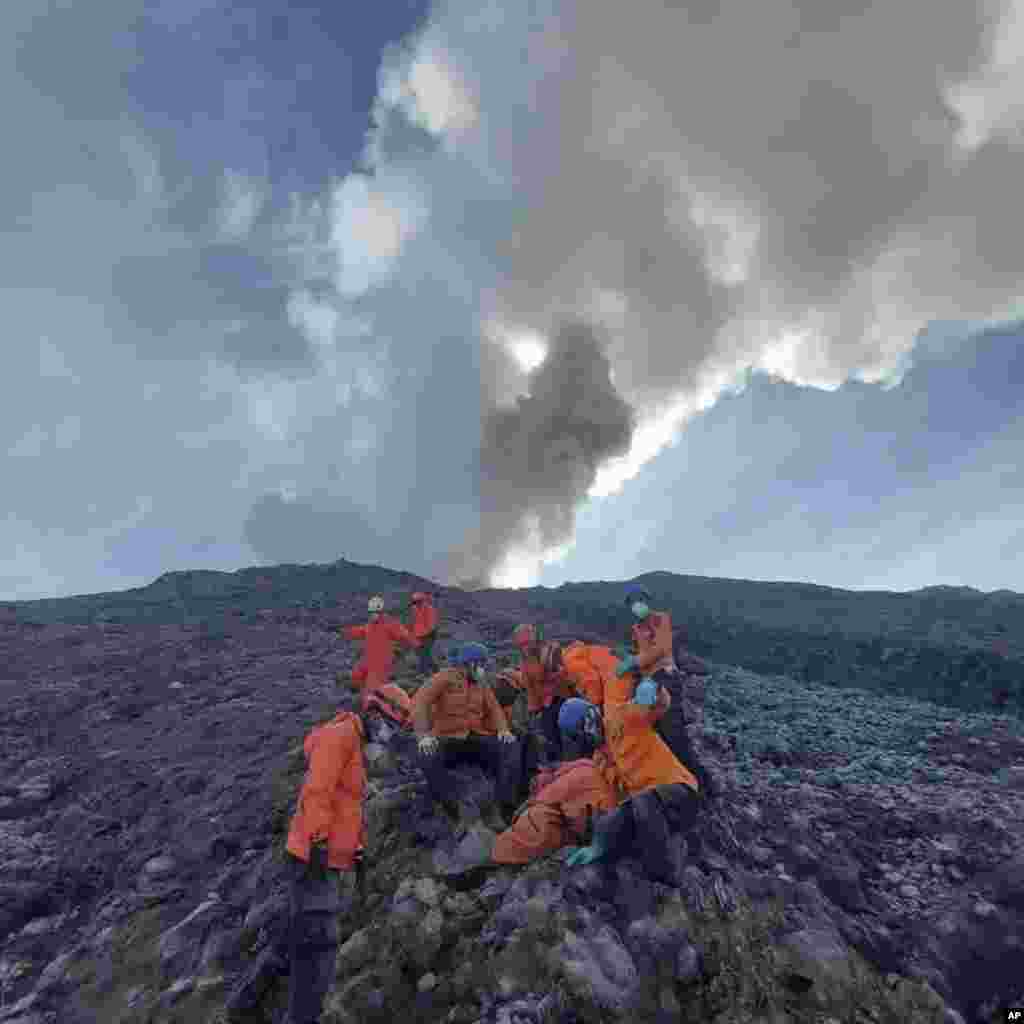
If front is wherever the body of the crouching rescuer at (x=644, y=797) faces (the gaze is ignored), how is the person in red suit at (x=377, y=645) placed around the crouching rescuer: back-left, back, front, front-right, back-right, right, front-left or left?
front-right

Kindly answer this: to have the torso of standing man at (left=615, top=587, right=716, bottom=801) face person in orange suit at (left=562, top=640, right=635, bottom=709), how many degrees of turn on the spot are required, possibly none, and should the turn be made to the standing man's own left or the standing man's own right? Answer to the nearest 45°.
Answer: approximately 45° to the standing man's own right

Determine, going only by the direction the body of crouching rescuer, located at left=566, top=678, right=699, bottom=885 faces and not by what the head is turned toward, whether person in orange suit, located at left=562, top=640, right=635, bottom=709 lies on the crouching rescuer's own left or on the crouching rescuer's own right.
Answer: on the crouching rescuer's own right

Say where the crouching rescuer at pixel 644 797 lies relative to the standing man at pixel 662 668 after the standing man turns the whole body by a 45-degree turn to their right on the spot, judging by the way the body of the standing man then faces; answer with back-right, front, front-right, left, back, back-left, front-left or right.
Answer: left

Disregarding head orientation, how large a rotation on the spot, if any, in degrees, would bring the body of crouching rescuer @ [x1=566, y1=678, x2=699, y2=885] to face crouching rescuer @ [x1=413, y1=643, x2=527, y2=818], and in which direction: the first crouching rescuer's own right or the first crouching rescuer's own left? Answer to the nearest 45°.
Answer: approximately 45° to the first crouching rescuer's own right

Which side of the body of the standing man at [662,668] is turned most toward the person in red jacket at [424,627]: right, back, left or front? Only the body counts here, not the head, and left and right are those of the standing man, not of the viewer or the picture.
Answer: right

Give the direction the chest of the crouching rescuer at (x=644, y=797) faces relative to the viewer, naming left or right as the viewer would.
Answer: facing to the left of the viewer

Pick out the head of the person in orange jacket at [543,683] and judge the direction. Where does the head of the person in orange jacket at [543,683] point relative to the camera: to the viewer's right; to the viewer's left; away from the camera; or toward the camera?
to the viewer's left

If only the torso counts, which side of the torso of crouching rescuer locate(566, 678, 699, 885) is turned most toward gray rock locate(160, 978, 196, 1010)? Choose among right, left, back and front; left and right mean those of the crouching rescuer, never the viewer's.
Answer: front

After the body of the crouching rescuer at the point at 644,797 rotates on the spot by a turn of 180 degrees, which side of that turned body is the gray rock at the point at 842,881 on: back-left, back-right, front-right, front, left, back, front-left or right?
front-left

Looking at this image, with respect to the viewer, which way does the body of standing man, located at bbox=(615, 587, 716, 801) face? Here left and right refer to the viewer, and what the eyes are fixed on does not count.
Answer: facing the viewer and to the left of the viewer

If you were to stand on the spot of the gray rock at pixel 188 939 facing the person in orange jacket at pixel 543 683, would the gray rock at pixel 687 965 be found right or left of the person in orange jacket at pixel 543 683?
right
